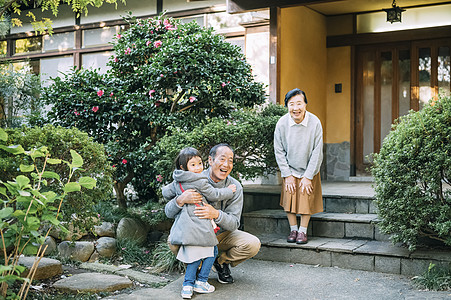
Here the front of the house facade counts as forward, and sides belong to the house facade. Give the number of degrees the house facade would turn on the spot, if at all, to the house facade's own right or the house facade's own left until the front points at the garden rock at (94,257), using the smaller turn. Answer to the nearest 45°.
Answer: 0° — it already faces it

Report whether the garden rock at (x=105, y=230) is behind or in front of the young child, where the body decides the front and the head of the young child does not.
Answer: behind

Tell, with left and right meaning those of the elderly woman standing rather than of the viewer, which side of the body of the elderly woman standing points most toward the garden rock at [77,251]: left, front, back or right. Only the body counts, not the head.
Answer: right

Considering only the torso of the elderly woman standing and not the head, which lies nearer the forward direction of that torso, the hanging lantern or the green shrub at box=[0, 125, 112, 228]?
the green shrub

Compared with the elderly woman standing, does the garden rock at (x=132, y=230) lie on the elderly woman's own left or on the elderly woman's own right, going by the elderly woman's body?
on the elderly woman's own right

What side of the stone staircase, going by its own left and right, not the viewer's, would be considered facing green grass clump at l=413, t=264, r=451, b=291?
left

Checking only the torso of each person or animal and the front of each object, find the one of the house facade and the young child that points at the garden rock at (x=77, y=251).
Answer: the house facade

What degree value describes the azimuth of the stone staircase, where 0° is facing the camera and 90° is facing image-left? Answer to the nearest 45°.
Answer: approximately 45°

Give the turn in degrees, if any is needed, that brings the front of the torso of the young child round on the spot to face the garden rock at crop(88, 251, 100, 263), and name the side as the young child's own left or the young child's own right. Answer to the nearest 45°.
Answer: approximately 180°
